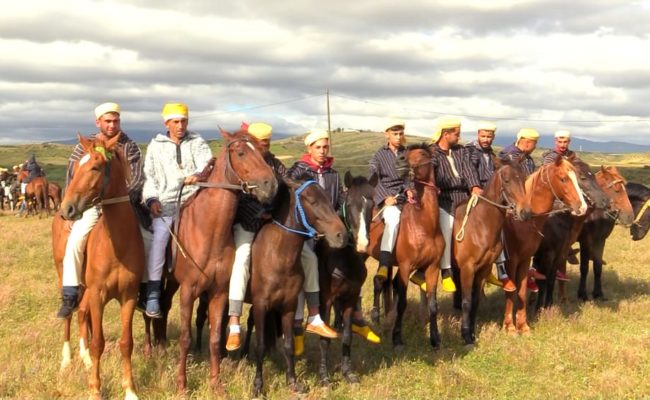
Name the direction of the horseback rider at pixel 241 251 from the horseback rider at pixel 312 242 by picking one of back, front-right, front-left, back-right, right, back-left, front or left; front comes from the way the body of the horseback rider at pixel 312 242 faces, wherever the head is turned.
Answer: right

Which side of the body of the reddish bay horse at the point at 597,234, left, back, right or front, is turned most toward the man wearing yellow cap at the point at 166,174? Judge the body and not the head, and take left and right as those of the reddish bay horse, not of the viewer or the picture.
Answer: right

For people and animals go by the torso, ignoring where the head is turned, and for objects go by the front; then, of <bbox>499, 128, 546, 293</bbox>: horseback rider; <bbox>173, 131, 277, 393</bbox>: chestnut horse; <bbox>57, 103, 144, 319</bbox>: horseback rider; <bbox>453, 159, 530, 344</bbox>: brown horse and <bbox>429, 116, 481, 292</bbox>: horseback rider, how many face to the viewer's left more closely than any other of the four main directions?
0

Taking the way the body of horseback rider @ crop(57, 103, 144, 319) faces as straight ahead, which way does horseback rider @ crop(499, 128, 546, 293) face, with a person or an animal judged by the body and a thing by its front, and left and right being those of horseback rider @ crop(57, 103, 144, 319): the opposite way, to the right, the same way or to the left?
the same way

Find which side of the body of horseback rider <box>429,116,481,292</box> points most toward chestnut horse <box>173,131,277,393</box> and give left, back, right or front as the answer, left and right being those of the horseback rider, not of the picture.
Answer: right

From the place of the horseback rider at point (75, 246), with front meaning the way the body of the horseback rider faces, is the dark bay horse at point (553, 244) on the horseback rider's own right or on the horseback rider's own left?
on the horseback rider's own left

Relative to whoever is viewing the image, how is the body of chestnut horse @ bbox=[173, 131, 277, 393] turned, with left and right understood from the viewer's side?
facing the viewer and to the right of the viewer

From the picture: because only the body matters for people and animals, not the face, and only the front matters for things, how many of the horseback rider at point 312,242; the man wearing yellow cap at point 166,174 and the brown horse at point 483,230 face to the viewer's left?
0

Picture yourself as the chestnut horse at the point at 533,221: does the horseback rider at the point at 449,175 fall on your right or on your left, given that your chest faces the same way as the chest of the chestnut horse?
on your right

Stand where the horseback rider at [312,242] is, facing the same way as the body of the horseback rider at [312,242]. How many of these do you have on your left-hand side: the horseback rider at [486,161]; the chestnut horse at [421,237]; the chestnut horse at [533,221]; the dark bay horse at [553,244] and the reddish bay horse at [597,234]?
5

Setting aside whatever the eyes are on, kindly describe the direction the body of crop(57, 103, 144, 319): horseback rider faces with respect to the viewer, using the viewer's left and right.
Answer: facing the viewer

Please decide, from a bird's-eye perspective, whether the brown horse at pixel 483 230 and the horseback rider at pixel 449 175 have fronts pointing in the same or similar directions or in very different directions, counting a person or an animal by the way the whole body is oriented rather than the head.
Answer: same or similar directions

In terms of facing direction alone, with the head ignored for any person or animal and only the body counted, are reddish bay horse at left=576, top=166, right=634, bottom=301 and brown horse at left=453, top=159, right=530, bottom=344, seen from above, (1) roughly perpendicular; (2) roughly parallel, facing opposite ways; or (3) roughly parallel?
roughly parallel

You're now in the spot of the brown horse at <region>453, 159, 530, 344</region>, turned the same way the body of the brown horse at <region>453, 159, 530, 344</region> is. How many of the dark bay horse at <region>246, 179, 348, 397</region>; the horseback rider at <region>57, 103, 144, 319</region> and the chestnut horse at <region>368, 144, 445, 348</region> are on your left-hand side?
0

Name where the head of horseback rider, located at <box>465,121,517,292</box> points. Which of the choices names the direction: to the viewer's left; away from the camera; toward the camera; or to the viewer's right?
toward the camera

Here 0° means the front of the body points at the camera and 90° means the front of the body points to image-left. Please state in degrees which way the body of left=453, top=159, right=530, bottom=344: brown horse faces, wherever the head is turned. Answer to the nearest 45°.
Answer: approximately 315°
